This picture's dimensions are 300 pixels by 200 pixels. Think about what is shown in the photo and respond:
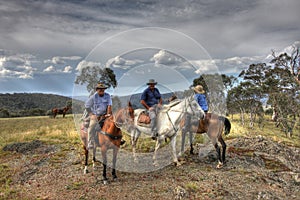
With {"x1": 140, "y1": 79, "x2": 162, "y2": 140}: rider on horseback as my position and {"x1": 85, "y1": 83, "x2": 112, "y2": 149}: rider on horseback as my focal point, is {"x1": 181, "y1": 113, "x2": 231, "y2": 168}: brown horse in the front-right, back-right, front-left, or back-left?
back-left

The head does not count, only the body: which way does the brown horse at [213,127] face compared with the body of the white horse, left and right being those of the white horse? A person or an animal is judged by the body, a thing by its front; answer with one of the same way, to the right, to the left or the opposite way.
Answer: the opposite way

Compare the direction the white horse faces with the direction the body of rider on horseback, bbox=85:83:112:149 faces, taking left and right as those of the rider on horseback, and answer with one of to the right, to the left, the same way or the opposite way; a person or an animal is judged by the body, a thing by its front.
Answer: the same way

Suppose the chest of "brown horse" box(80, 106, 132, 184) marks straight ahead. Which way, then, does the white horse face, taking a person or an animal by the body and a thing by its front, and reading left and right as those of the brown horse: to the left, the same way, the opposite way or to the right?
the same way

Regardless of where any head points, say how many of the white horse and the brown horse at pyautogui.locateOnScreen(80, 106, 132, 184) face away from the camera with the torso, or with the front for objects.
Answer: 0

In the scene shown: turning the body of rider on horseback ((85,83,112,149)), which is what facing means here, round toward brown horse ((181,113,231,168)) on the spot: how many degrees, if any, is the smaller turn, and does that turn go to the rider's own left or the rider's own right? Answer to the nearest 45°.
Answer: approximately 45° to the rider's own left

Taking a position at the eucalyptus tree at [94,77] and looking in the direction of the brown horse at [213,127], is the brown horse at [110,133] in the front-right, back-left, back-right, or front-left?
front-right

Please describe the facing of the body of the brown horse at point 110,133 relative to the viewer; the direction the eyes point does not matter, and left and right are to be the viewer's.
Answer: facing the viewer and to the right of the viewer
